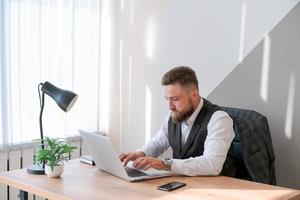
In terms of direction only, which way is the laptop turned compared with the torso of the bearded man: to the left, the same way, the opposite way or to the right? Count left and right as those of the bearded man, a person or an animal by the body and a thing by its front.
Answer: the opposite way

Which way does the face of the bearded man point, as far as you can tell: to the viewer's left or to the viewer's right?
to the viewer's left

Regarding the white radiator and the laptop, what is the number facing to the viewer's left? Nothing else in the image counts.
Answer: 0

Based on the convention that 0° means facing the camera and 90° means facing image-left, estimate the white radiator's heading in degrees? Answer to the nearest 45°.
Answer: approximately 315°

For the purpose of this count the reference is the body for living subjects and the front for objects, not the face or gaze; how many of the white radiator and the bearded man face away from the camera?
0

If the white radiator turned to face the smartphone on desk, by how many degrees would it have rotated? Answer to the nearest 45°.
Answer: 0° — it already faces it

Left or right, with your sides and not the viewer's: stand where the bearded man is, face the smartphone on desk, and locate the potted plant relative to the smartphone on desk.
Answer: right

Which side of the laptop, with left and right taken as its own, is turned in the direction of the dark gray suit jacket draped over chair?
front

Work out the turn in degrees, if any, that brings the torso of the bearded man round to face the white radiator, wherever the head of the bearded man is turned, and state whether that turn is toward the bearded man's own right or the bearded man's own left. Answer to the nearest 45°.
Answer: approximately 90° to the bearded man's own right

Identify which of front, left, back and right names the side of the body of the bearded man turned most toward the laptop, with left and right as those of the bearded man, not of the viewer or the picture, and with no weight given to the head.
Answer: front

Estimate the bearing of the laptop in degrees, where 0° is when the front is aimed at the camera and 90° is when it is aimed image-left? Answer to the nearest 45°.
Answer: approximately 225°

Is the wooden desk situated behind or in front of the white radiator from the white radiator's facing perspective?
in front
